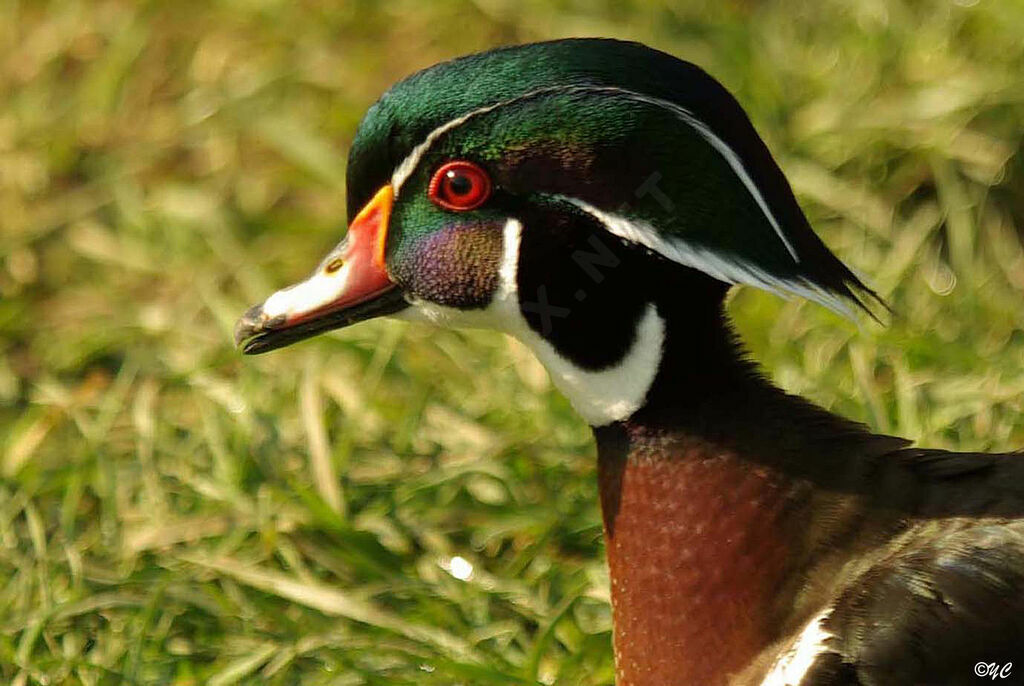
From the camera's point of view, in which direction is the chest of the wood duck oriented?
to the viewer's left
